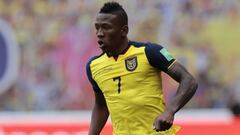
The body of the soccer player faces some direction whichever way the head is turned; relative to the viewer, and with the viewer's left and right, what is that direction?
facing the viewer and to the left of the viewer

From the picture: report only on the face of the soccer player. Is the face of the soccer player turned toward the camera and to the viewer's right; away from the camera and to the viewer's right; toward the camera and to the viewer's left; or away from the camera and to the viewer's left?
toward the camera and to the viewer's left
